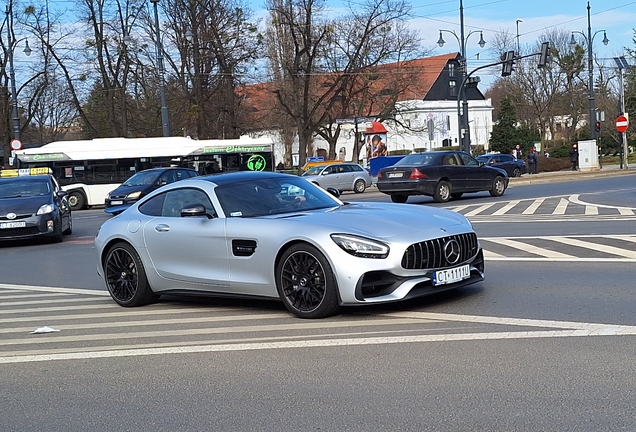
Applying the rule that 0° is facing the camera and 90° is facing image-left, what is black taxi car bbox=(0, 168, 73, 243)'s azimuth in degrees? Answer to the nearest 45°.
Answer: approximately 45°

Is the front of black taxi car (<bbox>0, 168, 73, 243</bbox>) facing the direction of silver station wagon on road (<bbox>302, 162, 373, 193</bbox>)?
no

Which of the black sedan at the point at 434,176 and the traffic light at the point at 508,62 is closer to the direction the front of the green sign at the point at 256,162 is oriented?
the black sedan

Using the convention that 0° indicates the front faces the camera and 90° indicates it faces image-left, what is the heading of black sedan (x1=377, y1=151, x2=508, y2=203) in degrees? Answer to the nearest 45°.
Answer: approximately 225°

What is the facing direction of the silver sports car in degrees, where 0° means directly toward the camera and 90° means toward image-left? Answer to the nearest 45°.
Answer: approximately 315°

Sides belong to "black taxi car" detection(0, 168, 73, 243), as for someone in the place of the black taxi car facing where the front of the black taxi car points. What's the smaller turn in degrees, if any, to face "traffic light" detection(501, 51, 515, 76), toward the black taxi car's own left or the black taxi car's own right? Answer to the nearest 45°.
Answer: approximately 180°

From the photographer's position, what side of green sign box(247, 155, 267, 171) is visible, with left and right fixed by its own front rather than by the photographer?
front

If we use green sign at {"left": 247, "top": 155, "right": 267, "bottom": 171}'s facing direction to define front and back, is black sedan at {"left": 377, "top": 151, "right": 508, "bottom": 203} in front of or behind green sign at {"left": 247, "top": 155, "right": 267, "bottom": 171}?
in front

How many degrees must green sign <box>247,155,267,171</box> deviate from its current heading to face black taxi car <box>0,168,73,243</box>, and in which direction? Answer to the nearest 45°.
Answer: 0° — it already faces it

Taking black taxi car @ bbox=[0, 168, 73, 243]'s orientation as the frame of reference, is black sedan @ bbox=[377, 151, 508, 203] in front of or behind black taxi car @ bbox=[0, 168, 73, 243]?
behind

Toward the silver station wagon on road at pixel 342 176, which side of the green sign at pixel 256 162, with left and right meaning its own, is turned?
left
